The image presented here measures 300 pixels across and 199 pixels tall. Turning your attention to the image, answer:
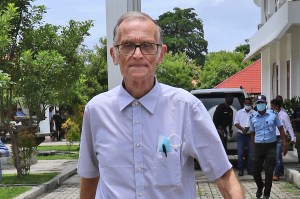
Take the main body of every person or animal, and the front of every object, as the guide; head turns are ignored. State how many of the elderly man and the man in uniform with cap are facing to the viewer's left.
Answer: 0

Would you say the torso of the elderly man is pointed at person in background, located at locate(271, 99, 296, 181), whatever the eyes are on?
no

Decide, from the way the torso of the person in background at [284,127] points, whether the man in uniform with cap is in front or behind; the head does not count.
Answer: in front

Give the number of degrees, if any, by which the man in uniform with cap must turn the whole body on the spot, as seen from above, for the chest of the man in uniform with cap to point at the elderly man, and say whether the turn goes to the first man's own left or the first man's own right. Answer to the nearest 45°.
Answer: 0° — they already face them

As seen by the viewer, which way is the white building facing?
to the viewer's left

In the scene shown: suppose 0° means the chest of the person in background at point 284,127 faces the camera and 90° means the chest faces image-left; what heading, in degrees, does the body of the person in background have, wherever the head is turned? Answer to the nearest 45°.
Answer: approximately 45°

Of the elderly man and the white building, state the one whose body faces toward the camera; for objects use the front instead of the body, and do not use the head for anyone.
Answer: the elderly man

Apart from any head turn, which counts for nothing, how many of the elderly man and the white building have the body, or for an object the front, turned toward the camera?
1

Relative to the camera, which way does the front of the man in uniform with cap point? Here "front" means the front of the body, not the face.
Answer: toward the camera

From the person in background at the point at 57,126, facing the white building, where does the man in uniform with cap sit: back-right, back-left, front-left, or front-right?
front-right

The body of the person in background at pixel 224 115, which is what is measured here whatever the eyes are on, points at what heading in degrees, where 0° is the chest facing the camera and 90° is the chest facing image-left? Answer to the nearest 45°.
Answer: approximately 315°

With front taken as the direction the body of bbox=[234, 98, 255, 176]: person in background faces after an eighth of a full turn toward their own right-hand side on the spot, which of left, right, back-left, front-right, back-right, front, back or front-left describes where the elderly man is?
front-left

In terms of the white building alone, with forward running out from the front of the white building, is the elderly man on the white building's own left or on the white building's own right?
on the white building's own left

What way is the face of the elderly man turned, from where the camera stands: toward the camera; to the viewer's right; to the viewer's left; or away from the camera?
toward the camera

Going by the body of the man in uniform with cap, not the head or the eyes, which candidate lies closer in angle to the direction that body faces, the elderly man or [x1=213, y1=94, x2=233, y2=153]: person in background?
the elderly man

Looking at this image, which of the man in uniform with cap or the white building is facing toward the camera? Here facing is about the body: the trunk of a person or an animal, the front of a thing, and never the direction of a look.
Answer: the man in uniform with cap
